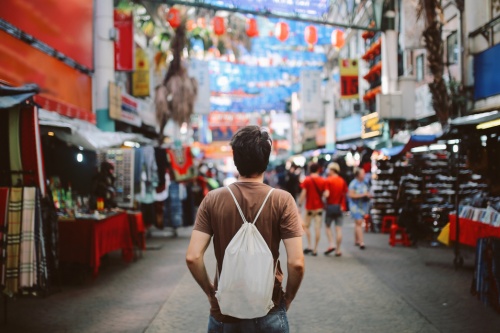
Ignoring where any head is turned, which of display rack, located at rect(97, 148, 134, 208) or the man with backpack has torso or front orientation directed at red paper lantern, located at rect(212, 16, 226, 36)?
the man with backpack

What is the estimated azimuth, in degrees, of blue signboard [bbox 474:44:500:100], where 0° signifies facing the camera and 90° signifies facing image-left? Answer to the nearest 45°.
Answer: approximately 45°

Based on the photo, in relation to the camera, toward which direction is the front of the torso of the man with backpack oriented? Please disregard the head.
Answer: away from the camera

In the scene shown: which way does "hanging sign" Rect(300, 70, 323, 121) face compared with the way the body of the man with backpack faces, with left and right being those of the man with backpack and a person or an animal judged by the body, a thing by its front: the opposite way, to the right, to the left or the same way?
the opposite way

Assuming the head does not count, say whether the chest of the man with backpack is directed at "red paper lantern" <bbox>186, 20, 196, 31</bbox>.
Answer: yes

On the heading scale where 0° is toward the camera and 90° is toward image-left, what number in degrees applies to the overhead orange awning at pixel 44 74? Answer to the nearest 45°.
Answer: approximately 315°

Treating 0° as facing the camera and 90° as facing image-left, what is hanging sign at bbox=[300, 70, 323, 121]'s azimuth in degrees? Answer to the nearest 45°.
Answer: approximately 0°
